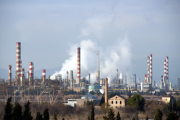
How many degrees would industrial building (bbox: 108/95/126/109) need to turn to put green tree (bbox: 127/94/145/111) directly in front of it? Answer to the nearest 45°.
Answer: approximately 90° to its left

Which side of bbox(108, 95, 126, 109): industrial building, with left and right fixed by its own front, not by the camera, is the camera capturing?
front

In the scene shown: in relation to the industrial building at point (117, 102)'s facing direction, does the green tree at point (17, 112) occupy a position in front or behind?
in front
